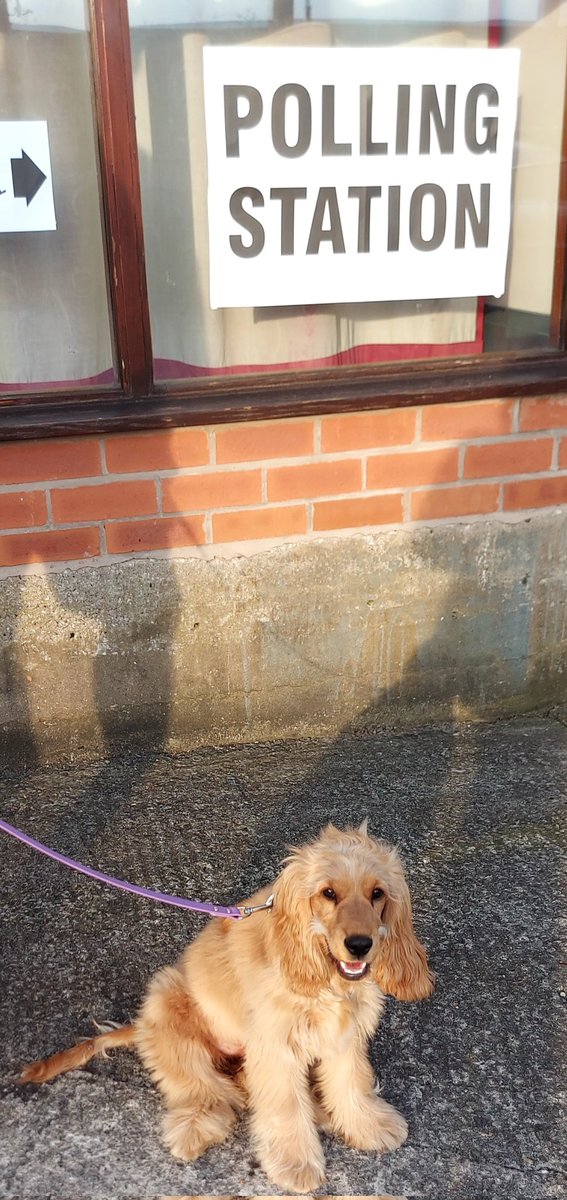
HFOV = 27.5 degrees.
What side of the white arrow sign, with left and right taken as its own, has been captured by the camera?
front

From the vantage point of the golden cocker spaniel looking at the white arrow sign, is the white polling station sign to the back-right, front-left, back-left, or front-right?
front-right

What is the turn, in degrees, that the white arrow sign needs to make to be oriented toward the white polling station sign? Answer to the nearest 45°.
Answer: approximately 90° to its left

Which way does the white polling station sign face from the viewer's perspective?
toward the camera

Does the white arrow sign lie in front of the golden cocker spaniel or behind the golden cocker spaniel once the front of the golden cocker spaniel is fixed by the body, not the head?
behind

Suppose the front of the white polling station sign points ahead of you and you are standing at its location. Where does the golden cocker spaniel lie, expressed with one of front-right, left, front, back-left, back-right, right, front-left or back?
front

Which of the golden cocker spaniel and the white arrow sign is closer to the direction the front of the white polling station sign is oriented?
the golden cocker spaniel

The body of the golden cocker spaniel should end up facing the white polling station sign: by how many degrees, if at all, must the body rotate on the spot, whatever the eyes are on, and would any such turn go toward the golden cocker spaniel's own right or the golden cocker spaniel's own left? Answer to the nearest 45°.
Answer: approximately 135° to the golden cocker spaniel's own left

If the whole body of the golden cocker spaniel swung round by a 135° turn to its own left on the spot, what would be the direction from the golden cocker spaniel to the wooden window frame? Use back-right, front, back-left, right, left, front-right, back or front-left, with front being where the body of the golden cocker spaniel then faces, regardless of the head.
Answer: front

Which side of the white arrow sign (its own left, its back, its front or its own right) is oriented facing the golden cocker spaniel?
front

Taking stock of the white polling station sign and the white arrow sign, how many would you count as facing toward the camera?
2
